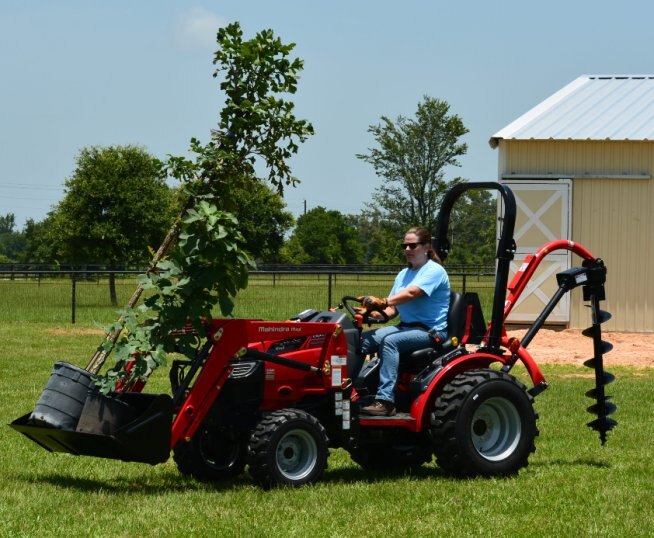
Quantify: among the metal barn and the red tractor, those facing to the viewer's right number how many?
0

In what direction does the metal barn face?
toward the camera

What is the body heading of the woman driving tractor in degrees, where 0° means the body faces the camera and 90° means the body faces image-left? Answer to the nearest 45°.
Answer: approximately 45°

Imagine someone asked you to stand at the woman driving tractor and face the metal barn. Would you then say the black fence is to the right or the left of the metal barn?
left

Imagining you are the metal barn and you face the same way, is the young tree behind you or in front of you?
in front

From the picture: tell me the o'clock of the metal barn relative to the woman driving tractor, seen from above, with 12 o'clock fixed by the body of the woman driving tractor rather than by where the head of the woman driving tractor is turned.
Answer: The metal barn is roughly at 5 o'clock from the woman driving tractor.

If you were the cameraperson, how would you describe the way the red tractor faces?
facing the viewer and to the left of the viewer

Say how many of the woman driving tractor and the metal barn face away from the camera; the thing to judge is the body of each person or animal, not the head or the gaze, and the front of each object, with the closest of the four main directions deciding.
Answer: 0

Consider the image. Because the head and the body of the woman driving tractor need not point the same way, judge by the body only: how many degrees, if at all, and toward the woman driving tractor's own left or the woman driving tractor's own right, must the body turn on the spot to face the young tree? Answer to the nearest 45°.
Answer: approximately 45° to the woman driving tractor's own right

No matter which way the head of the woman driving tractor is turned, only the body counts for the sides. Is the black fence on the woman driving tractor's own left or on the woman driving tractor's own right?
on the woman driving tractor's own right
